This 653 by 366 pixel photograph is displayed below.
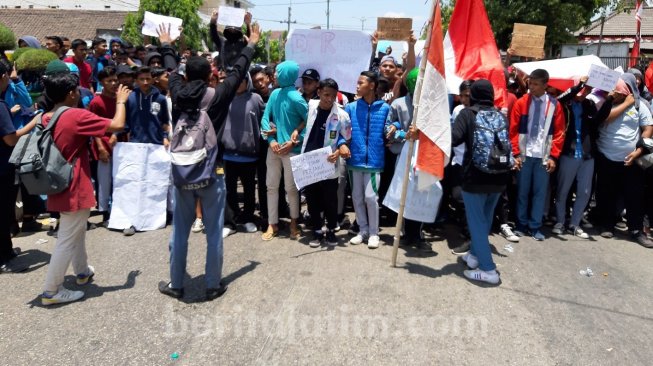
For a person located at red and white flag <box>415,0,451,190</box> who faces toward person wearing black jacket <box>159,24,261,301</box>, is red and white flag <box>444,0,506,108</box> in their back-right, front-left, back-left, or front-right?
back-right

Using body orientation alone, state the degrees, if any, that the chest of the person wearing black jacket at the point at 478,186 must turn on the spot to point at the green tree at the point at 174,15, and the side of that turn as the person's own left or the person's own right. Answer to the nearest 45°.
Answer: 0° — they already face it

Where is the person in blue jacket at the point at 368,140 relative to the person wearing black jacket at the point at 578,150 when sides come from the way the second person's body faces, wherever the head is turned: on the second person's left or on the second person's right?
on the second person's right

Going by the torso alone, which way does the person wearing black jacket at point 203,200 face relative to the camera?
away from the camera

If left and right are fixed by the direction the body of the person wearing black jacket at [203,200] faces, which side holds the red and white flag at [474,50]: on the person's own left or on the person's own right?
on the person's own right

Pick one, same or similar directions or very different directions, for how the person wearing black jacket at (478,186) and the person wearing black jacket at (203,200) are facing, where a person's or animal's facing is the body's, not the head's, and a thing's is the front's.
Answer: same or similar directions

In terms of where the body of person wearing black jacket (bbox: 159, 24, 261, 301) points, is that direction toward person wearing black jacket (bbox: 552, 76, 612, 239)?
no

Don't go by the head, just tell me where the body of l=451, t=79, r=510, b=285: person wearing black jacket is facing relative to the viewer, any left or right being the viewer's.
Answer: facing away from the viewer and to the left of the viewer

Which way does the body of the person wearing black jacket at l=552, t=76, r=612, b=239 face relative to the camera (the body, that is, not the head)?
toward the camera

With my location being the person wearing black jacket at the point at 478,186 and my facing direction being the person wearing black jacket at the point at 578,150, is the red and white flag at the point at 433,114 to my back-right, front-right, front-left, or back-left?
back-left

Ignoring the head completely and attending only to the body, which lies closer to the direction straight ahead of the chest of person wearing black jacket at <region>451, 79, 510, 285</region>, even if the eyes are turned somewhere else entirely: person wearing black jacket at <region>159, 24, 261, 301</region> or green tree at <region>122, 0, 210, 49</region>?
the green tree

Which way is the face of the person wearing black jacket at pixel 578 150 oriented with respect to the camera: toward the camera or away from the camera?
toward the camera

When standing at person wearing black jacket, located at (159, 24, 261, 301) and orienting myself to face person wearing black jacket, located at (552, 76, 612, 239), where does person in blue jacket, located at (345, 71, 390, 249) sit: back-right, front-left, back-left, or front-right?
front-left

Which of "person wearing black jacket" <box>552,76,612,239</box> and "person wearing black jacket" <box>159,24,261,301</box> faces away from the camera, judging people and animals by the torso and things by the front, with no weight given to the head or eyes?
"person wearing black jacket" <box>159,24,261,301</box>

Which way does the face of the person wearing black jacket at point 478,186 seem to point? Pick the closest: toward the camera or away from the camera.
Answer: away from the camera

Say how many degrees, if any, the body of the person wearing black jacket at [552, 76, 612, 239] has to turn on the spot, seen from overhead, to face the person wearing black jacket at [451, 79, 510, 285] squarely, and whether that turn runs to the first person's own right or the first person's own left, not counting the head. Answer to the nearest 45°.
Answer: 0° — they already face them

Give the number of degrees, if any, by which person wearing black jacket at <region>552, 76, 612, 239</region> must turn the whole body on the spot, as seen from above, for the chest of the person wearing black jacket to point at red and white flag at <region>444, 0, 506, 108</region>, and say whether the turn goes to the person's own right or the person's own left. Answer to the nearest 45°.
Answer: approximately 45° to the person's own right

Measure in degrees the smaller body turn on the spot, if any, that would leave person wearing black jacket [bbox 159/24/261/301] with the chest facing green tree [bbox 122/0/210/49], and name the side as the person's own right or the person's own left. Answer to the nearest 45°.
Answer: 0° — they already face it

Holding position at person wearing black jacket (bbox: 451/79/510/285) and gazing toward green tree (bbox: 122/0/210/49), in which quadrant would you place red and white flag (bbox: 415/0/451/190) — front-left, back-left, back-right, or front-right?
front-left

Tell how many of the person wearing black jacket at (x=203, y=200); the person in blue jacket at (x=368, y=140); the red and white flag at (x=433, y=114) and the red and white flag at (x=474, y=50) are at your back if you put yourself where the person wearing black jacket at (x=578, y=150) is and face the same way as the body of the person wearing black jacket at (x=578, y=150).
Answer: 0

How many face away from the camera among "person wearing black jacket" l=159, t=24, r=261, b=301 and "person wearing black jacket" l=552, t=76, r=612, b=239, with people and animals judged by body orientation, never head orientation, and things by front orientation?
1
